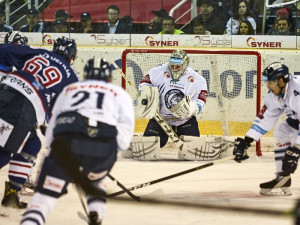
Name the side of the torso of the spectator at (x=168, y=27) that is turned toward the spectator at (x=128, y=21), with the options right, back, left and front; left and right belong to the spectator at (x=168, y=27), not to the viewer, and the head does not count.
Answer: right

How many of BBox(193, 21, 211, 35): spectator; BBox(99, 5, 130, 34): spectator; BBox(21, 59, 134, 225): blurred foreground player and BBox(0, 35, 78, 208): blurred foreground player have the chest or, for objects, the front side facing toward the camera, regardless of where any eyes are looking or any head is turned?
2

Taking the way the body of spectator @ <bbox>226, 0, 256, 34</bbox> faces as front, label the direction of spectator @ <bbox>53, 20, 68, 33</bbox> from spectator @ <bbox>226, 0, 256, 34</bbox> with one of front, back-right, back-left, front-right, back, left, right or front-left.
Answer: right

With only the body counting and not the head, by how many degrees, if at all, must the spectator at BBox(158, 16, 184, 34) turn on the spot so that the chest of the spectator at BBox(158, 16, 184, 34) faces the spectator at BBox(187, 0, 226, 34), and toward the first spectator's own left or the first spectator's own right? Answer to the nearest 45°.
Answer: approximately 90° to the first spectator's own left

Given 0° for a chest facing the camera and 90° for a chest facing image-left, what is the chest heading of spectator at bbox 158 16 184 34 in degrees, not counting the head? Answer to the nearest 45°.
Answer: approximately 0°

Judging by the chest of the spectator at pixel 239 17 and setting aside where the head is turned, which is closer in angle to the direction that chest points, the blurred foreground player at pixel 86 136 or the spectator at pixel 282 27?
the blurred foreground player

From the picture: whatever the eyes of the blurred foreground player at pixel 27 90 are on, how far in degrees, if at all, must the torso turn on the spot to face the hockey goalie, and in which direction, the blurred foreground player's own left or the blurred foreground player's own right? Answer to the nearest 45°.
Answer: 0° — they already face them

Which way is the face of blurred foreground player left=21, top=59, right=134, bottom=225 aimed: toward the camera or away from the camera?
away from the camera

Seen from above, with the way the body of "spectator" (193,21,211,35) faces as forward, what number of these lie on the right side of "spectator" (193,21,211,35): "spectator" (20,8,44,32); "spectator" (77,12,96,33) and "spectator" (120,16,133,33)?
3
